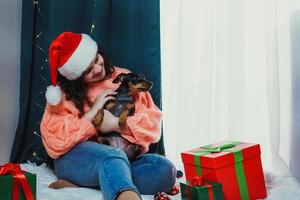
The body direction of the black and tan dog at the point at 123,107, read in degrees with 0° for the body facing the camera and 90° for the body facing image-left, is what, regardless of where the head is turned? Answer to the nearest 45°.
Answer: approximately 315°

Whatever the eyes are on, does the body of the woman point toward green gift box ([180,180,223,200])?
yes

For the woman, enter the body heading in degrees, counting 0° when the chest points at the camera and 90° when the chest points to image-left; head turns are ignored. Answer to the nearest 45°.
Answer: approximately 315°
